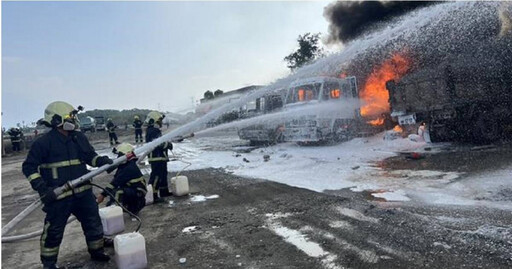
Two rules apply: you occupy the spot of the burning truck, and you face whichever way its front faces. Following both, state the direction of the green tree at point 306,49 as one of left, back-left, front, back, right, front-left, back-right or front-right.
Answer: back-right

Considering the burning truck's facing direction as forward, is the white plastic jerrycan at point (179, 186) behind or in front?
in front

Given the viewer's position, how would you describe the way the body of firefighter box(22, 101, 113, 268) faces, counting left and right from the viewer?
facing the viewer and to the right of the viewer

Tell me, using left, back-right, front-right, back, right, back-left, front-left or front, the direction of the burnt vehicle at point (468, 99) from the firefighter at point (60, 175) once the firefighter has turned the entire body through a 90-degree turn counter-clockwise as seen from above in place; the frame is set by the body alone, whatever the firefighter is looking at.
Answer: front-right

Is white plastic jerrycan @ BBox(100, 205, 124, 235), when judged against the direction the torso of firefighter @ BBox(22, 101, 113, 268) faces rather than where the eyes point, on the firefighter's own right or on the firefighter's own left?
on the firefighter's own left

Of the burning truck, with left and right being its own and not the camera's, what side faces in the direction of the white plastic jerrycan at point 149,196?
front

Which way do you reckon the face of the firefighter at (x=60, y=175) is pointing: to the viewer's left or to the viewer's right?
to the viewer's right

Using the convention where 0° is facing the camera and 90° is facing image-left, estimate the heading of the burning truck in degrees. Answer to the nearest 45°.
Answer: approximately 45°

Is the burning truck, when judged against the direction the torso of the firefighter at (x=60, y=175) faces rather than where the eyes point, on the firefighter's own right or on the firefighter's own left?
on the firefighter's own left

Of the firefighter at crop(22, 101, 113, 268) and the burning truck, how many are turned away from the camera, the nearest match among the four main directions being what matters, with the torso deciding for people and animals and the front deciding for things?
0

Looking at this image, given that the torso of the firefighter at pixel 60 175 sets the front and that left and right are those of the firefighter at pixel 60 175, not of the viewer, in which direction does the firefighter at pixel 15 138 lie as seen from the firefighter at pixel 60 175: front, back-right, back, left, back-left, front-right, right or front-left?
back-left

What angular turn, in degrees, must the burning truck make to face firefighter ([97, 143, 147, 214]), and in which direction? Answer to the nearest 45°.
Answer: approximately 45° to its left

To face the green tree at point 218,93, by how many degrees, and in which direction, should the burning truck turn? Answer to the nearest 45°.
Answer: approximately 90° to its right
